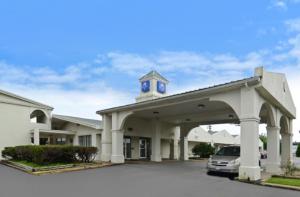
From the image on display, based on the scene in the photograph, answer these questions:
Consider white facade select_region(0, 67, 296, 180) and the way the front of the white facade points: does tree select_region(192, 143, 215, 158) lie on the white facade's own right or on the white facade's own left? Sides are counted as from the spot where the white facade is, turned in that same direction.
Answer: on the white facade's own left

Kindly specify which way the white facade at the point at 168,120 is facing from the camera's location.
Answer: facing the viewer and to the right of the viewer
